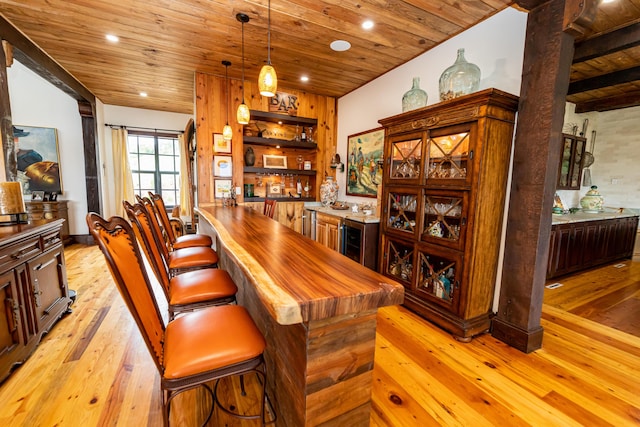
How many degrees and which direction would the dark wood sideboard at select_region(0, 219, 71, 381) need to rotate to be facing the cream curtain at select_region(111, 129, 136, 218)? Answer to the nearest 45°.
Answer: approximately 135° to its left

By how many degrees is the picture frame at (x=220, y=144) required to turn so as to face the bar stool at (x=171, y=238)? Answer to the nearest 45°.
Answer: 0° — it already faces it

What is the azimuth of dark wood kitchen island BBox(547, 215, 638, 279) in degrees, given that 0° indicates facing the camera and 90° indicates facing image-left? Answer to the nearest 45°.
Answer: approximately 315°

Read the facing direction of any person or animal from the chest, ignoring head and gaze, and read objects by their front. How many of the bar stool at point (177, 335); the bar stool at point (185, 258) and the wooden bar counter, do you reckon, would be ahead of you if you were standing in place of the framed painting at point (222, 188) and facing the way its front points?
3

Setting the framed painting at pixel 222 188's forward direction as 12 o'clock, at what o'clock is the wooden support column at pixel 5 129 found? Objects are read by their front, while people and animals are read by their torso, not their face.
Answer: The wooden support column is roughly at 2 o'clock from the framed painting.

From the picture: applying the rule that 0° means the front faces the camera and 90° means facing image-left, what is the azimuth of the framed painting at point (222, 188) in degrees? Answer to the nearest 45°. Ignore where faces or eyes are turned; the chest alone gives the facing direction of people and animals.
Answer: approximately 0°

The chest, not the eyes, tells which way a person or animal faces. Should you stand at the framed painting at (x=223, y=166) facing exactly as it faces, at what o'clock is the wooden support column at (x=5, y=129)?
The wooden support column is roughly at 2 o'clock from the framed painting.

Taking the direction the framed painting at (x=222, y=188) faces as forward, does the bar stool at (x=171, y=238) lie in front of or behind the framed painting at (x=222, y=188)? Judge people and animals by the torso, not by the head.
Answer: in front

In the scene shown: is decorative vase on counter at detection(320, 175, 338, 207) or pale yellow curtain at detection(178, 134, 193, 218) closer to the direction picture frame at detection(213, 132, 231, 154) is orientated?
the decorative vase on counter

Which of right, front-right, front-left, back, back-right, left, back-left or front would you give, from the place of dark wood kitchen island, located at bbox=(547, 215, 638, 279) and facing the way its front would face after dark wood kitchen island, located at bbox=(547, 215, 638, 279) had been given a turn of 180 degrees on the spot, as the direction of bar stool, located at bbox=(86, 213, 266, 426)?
back-left

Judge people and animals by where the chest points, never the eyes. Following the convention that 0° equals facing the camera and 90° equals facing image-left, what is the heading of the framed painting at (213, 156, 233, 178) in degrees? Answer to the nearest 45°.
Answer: approximately 0°
